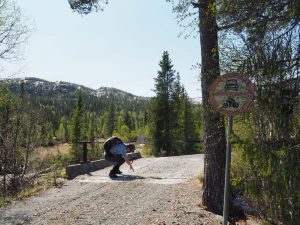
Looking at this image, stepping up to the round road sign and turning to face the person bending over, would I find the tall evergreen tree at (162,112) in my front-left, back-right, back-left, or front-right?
front-right

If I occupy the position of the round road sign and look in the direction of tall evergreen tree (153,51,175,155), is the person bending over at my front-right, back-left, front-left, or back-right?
front-left

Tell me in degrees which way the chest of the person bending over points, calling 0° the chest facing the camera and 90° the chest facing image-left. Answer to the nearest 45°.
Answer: approximately 270°

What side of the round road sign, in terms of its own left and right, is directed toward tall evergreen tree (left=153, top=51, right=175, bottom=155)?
back

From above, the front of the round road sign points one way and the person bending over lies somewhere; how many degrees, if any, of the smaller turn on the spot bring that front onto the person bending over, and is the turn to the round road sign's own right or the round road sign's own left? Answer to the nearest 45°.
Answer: approximately 135° to the round road sign's own right

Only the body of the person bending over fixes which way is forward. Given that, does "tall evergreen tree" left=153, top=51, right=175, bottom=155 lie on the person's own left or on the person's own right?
on the person's own left

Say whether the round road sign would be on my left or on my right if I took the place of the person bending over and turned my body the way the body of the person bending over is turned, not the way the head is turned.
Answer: on my right

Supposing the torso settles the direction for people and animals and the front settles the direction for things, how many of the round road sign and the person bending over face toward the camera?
1

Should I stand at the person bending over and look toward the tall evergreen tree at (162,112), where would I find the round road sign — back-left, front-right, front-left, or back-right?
back-right

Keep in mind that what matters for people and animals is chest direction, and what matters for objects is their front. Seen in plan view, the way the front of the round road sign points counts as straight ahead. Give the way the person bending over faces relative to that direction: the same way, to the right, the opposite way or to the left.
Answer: to the left

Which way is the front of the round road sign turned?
toward the camera
